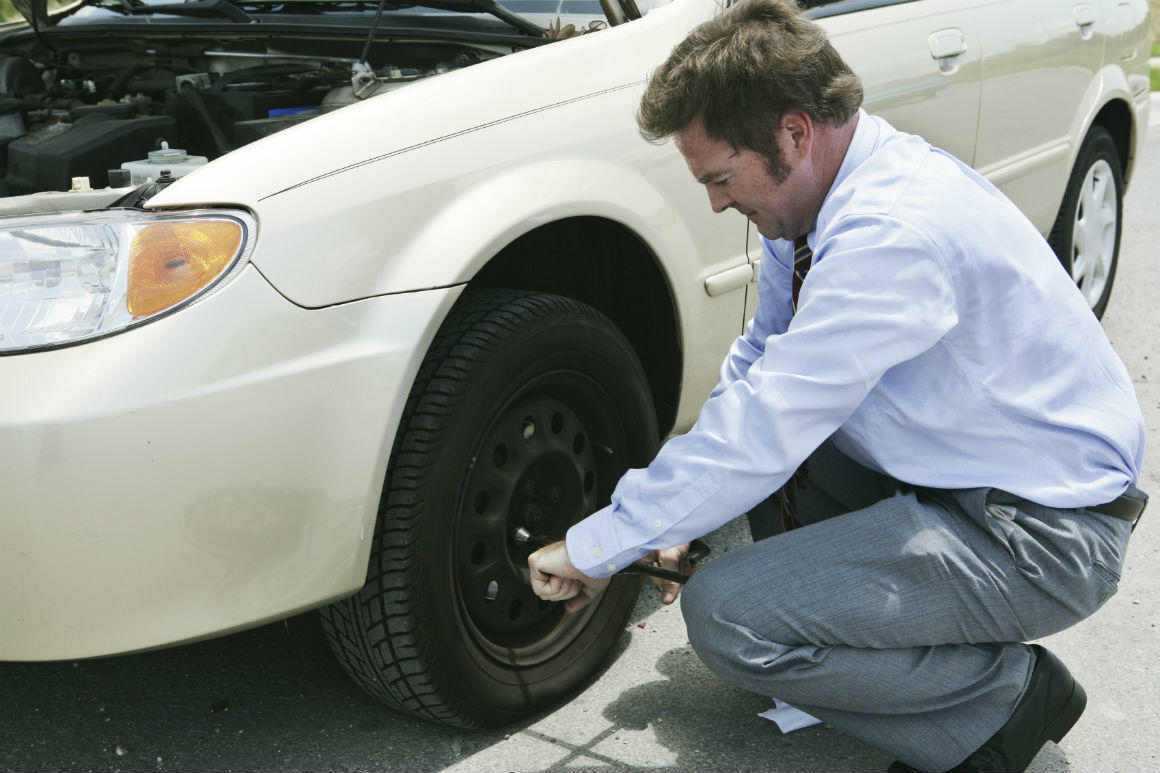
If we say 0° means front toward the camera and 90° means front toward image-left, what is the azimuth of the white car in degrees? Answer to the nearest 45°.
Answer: approximately 45°
